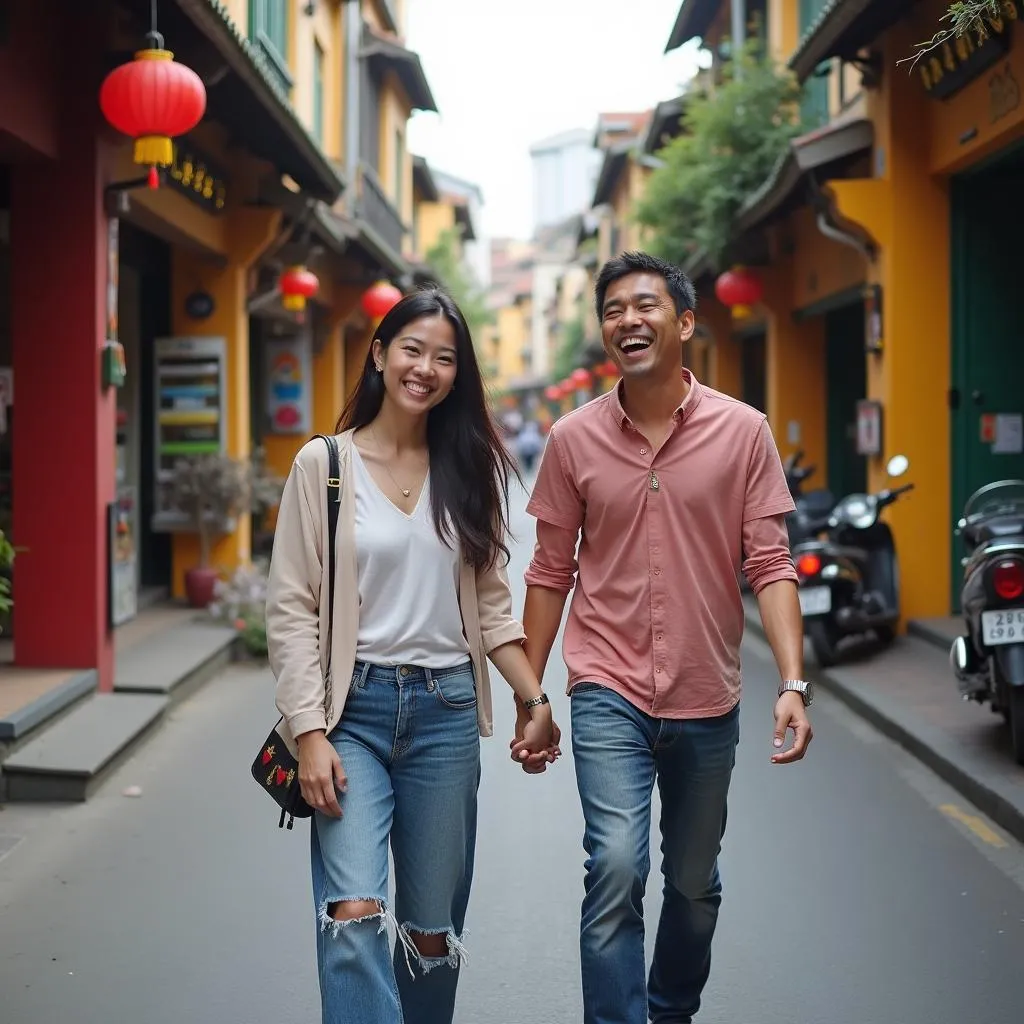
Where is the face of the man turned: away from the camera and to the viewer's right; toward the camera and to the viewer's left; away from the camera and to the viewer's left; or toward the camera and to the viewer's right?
toward the camera and to the viewer's left

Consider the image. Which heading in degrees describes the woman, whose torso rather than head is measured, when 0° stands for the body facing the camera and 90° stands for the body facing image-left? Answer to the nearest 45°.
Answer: approximately 0°

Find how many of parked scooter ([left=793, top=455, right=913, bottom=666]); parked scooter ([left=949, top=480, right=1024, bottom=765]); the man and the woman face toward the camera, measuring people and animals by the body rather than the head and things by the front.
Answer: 2

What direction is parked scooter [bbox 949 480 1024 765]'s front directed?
away from the camera

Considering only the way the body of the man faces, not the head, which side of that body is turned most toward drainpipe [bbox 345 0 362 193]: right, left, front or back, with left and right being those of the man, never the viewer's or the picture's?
back

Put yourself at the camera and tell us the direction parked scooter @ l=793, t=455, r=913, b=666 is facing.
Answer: facing away from the viewer and to the right of the viewer

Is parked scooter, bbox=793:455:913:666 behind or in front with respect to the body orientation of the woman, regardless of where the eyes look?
behind

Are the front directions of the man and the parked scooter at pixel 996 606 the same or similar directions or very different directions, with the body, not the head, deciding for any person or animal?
very different directions
